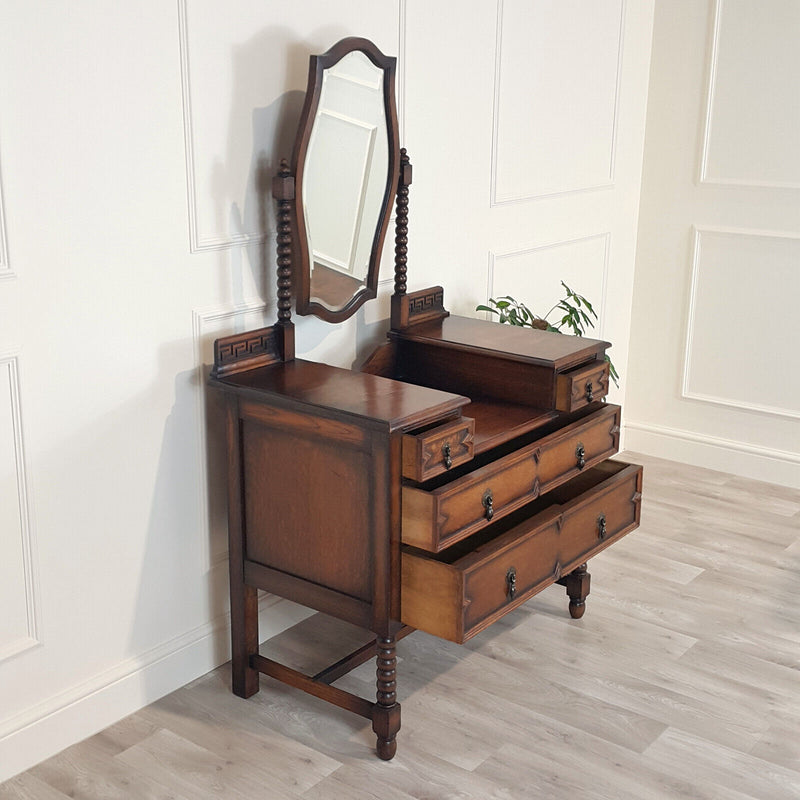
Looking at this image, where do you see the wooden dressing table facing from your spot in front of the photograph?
facing the viewer and to the right of the viewer

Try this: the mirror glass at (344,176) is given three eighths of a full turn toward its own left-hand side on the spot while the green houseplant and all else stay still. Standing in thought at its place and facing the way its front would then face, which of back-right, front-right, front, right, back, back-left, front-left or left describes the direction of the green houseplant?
front-right
